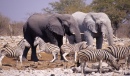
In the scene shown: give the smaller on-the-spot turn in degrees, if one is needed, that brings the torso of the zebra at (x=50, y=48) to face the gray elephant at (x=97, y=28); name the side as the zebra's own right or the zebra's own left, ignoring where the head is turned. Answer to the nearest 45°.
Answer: approximately 135° to the zebra's own right

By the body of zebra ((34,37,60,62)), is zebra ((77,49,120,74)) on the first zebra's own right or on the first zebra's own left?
on the first zebra's own left

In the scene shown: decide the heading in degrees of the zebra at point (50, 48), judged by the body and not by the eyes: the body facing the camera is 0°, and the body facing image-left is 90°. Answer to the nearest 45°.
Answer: approximately 90°
